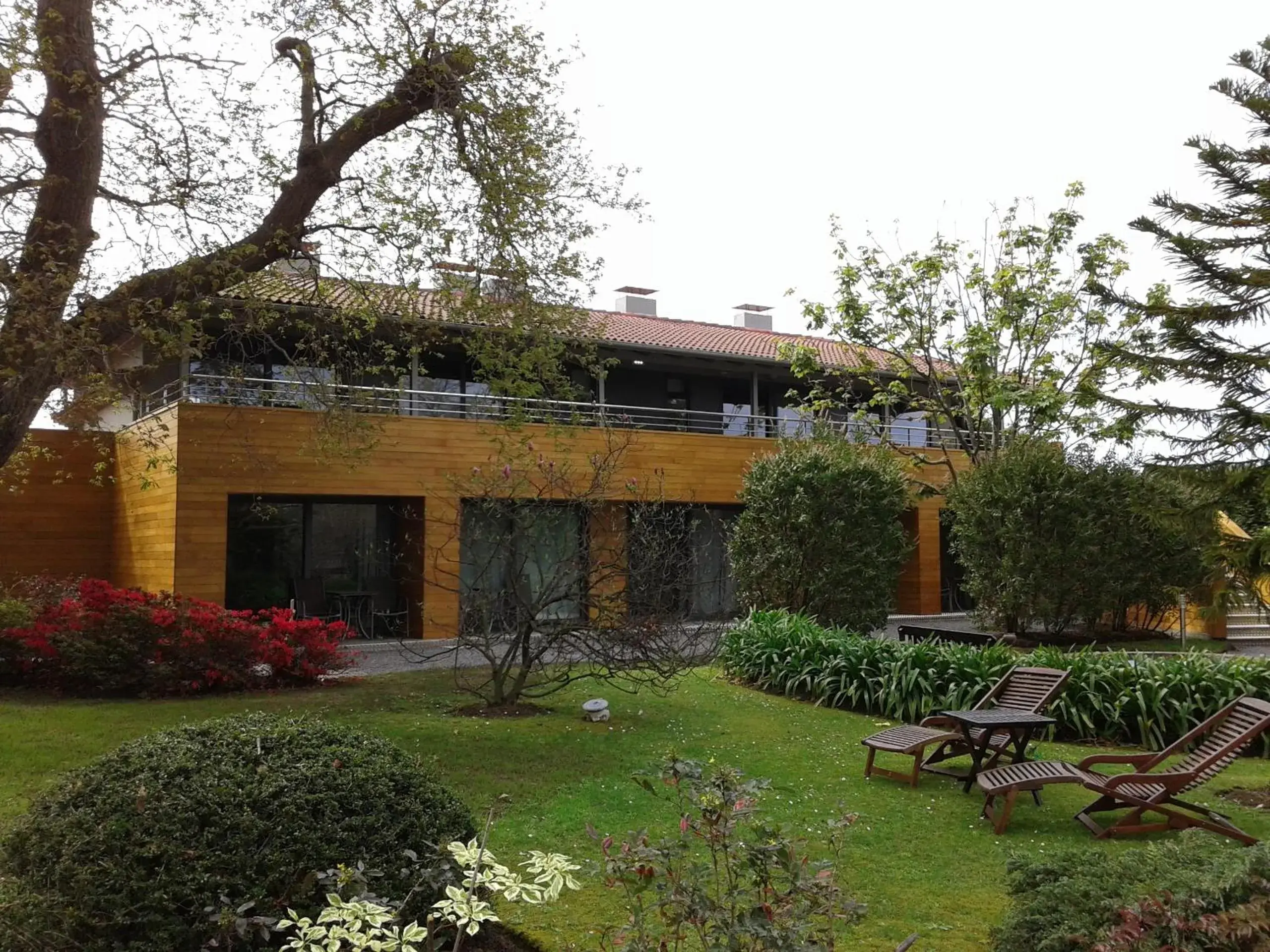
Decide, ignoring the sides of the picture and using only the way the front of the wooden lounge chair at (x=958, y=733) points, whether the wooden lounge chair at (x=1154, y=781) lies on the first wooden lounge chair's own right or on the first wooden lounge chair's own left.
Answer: on the first wooden lounge chair's own left

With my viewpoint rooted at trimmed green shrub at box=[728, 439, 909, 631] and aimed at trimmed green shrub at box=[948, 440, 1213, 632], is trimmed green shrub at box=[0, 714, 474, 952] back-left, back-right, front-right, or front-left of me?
back-right

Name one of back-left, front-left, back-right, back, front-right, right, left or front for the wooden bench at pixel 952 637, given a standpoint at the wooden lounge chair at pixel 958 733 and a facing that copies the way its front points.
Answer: back-right

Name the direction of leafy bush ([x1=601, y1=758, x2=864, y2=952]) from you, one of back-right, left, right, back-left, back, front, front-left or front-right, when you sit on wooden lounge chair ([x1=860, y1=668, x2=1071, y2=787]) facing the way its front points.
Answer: front-left

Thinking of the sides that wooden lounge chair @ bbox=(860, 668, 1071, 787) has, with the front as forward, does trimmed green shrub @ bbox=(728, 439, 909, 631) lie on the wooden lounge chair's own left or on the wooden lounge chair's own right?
on the wooden lounge chair's own right

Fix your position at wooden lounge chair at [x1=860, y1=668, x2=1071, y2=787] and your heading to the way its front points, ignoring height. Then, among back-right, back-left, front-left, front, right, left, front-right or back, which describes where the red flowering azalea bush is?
front-right

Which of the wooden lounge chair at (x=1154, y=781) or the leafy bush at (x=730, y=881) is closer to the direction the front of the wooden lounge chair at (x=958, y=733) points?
the leafy bush

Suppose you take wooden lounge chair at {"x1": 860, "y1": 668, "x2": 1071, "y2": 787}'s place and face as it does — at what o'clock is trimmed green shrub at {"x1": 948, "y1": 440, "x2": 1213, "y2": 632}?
The trimmed green shrub is roughly at 5 o'clock from the wooden lounge chair.

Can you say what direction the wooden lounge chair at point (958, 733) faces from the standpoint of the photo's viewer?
facing the viewer and to the left of the viewer

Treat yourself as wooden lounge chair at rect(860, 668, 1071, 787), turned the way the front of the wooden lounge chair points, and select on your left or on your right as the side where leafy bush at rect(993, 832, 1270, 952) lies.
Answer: on your left
